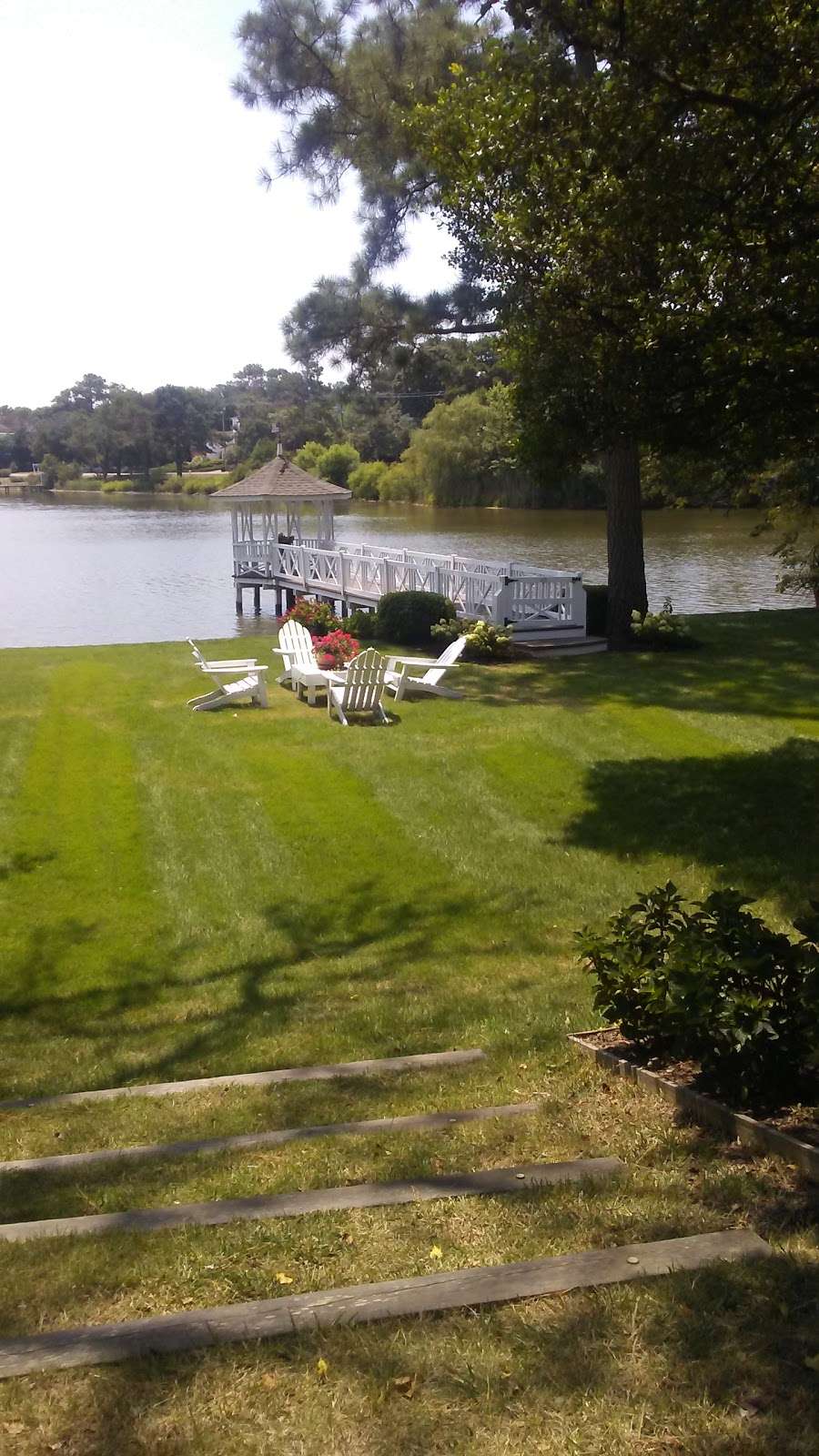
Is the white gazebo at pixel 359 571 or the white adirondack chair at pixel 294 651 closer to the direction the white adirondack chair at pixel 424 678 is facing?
the white adirondack chair

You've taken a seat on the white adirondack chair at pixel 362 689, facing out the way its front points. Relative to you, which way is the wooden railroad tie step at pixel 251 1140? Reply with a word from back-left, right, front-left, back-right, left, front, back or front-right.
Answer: back-left

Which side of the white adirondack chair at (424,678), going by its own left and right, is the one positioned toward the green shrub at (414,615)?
right

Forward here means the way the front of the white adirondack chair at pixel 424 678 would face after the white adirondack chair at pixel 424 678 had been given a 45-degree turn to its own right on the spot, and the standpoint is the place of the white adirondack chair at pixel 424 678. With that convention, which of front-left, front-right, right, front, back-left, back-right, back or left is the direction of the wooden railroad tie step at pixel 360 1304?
back-left

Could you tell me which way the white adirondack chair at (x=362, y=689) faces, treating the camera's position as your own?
facing away from the viewer and to the left of the viewer

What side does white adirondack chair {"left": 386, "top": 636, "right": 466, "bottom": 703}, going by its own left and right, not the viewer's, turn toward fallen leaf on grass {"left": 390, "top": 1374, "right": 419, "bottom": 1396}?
left

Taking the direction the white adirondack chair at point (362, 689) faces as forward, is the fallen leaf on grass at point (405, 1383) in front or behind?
behind

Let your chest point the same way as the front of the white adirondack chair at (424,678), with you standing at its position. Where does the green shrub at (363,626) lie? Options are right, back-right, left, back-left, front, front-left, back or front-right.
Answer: right

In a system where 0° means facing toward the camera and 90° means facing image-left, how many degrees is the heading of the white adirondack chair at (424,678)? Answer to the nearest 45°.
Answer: approximately 90°

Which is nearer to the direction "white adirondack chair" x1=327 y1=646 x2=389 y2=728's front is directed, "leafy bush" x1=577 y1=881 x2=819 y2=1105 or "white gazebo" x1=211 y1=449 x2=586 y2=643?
the white gazebo
